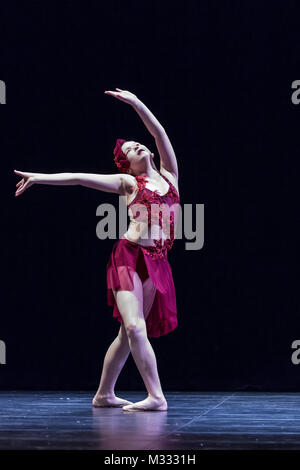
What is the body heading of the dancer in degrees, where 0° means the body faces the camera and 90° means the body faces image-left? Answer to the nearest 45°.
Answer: approximately 315°

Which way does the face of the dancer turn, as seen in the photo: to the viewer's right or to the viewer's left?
to the viewer's right
